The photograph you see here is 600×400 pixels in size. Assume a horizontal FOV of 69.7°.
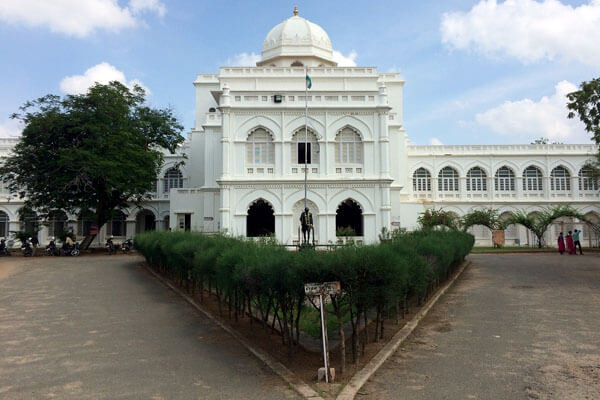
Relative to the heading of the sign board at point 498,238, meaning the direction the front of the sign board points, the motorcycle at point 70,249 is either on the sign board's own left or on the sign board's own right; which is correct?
on the sign board's own right

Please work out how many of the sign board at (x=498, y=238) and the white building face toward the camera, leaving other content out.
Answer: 2

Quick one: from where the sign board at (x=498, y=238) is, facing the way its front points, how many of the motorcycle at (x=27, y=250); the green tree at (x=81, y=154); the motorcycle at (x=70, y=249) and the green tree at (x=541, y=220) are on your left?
1

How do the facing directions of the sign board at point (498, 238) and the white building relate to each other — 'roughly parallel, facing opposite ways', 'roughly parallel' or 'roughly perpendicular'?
roughly parallel

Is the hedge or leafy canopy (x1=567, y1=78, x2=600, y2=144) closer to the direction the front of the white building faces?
the hedge

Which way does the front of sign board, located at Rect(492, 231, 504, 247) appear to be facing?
toward the camera

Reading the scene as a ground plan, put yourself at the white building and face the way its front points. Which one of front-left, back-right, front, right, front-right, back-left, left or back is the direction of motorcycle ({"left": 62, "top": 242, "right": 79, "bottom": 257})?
right

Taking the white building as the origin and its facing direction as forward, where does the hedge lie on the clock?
The hedge is roughly at 12 o'clock from the white building.

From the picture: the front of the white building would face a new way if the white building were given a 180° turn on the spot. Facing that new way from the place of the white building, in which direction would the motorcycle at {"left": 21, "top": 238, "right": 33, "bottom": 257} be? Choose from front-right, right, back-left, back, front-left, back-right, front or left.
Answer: left

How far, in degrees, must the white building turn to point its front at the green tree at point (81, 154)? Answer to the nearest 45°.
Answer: approximately 90° to its right

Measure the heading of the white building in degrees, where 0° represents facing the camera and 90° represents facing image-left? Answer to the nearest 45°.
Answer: approximately 0°
